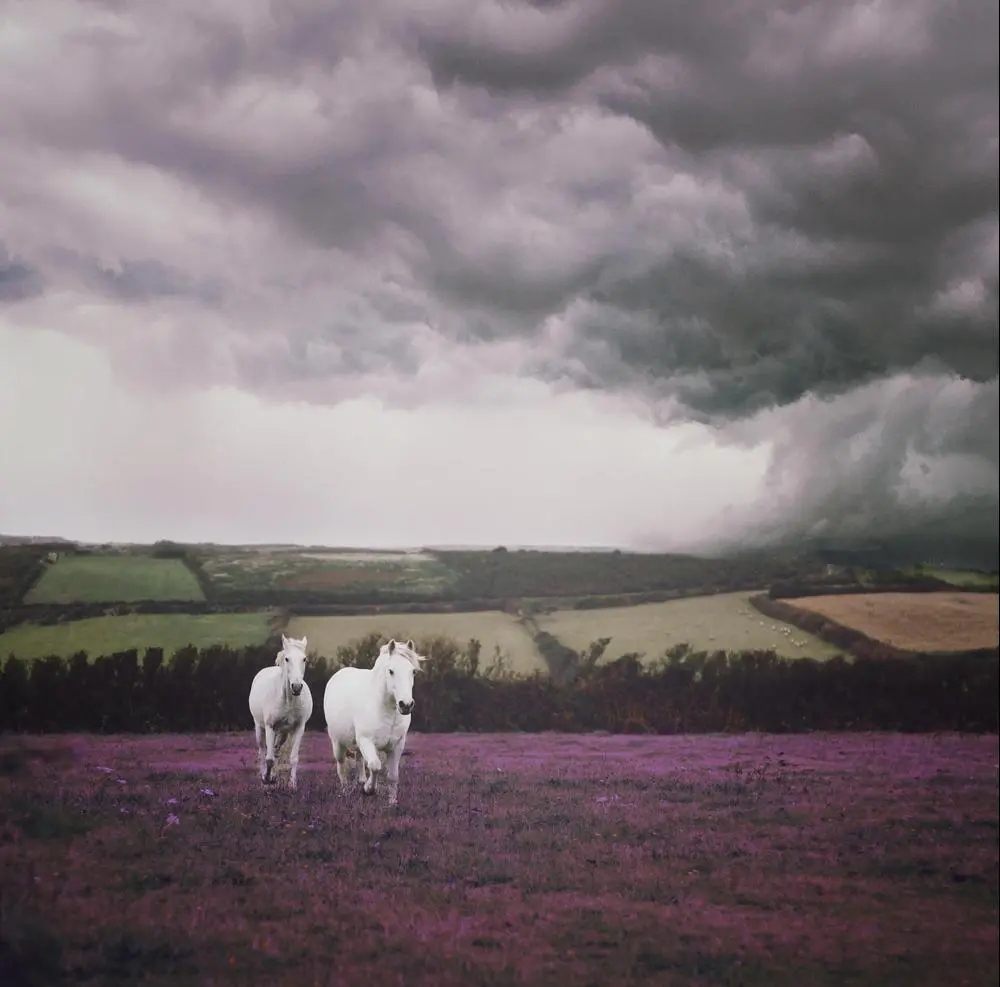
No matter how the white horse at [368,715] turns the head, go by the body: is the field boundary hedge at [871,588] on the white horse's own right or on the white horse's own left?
on the white horse's own left

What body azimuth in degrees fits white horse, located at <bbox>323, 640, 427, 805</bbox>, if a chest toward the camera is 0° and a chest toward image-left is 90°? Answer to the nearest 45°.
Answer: approximately 315°

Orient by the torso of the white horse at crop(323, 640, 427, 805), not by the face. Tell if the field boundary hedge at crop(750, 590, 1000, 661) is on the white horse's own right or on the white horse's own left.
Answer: on the white horse's own left
